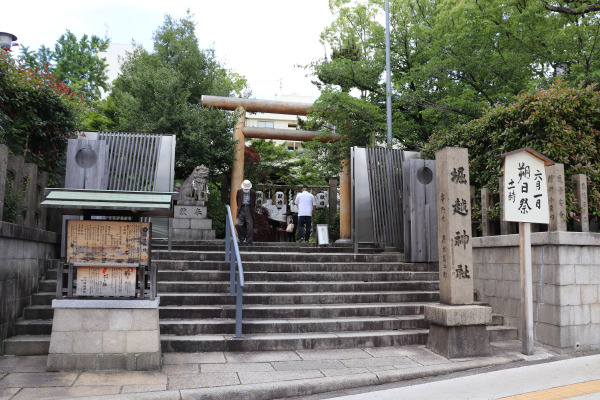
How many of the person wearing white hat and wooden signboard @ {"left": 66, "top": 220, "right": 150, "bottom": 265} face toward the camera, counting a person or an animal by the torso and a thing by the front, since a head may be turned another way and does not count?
2

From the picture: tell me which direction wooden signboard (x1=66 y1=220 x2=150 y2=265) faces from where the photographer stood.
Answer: facing the viewer

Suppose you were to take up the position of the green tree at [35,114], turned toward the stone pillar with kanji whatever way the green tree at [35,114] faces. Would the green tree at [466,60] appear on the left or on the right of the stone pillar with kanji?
left

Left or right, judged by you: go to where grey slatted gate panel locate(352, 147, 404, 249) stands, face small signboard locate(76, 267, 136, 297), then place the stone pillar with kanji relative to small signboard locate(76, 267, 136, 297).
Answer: left

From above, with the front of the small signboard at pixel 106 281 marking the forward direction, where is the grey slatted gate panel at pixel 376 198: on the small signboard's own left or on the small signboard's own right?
on the small signboard's own left

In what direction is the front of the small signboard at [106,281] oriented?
toward the camera

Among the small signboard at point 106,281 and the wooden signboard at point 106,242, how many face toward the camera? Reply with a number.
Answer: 2

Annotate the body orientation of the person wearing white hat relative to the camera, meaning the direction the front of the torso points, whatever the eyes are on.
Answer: toward the camera

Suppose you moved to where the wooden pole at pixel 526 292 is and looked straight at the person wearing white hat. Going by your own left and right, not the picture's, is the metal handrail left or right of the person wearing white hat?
left

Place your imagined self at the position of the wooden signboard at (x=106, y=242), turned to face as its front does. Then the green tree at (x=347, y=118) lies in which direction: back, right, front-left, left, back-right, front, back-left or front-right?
back-left

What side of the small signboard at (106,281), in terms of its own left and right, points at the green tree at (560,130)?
left

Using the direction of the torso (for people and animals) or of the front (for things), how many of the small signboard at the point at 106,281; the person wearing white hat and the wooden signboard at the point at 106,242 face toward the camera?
3
